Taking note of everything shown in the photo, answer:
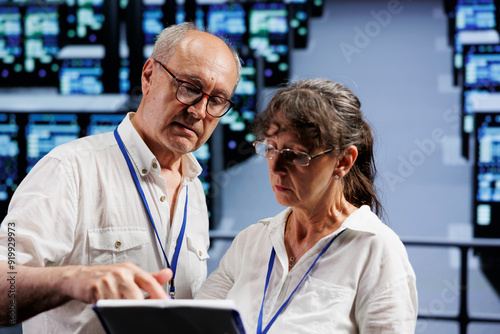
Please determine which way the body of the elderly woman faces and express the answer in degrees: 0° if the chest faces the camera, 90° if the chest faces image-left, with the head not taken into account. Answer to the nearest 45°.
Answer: approximately 45°
